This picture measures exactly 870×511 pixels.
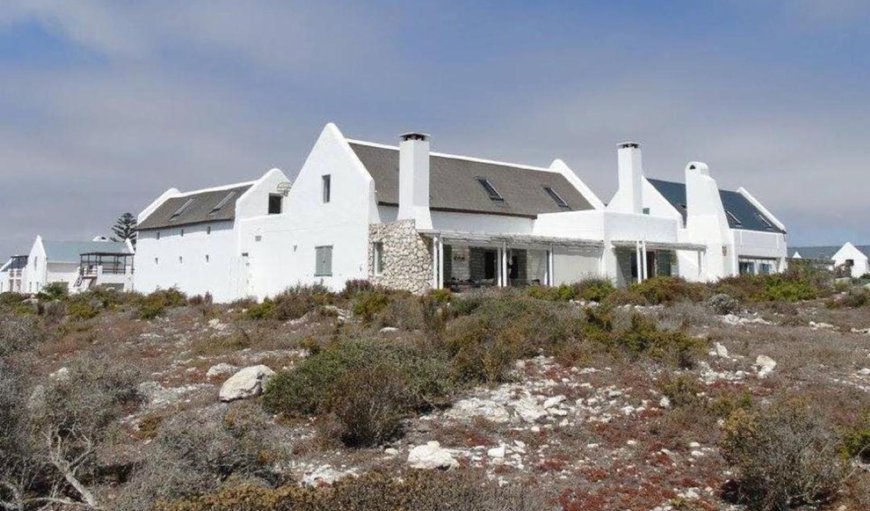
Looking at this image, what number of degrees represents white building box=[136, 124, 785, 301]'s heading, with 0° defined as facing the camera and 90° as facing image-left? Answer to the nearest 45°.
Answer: approximately 315°

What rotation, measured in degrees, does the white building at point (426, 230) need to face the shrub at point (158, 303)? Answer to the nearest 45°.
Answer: approximately 135° to its right

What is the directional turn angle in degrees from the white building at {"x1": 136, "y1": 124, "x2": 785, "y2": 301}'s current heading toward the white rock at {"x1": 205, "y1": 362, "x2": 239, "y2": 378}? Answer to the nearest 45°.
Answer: approximately 45° to its right

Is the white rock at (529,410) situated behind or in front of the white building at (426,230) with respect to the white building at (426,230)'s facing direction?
in front

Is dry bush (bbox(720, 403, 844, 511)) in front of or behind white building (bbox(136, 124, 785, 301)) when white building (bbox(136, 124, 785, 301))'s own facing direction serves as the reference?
in front

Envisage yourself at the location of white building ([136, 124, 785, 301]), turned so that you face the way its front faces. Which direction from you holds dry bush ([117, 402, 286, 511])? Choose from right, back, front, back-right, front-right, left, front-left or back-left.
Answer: front-right

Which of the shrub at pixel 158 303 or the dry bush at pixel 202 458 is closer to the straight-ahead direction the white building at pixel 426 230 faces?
the dry bush

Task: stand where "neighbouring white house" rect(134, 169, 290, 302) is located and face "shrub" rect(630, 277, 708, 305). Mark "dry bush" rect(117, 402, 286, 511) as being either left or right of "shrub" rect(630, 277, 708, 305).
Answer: right

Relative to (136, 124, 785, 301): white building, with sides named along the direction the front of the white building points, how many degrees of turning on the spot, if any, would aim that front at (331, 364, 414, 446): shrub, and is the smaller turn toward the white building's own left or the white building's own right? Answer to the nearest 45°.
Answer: approximately 45° to the white building's own right
